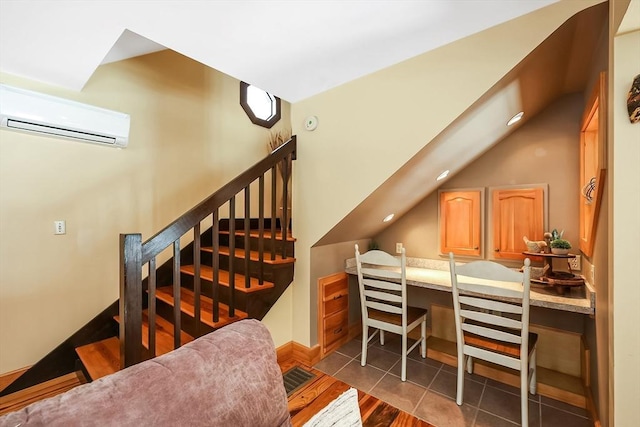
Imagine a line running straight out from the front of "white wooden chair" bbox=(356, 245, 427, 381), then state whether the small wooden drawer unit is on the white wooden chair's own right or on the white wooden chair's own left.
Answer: on the white wooden chair's own left

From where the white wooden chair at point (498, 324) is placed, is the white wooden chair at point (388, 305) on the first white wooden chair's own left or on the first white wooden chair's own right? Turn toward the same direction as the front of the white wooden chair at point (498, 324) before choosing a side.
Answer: on the first white wooden chair's own left

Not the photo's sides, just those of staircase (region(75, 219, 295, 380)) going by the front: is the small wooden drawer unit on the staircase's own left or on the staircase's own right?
on the staircase's own left

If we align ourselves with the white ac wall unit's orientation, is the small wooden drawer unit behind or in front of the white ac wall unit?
in front

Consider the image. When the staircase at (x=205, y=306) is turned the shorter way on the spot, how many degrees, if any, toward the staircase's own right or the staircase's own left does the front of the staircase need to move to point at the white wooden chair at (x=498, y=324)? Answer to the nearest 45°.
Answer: approximately 90° to the staircase's own left

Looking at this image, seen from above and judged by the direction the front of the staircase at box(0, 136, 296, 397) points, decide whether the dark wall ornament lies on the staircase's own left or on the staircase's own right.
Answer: on the staircase's own left

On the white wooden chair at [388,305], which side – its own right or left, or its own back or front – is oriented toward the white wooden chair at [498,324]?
right

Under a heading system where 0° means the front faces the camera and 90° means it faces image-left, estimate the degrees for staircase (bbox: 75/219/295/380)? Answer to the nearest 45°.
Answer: approximately 45°

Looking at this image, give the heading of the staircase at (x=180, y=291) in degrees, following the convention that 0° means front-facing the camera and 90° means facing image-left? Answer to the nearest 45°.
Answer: approximately 45°

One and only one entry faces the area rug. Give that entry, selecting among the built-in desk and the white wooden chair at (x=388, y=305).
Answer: the built-in desk
